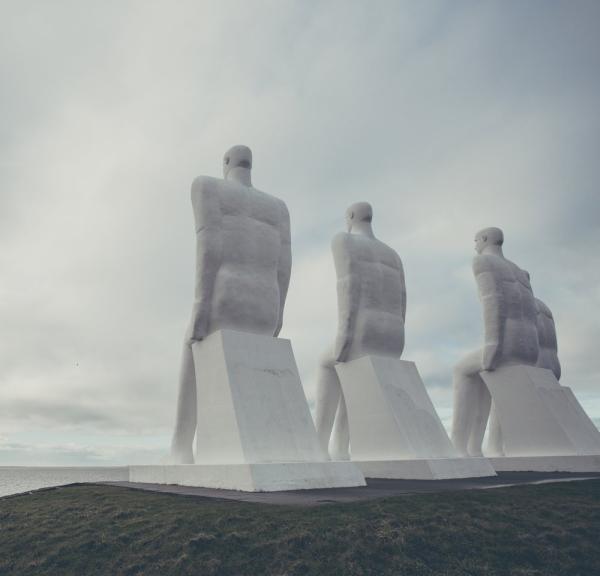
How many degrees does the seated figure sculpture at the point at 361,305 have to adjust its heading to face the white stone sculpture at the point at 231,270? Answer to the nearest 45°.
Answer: approximately 90° to its left

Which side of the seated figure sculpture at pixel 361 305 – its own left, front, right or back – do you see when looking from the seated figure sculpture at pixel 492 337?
right

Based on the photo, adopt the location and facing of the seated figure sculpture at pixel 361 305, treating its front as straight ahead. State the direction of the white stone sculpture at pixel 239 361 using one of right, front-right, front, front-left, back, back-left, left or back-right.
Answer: left

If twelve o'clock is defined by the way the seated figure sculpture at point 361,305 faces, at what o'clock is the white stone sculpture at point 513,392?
The white stone sculpture is roughly at 3 o'clock from the seated figure sculpture.

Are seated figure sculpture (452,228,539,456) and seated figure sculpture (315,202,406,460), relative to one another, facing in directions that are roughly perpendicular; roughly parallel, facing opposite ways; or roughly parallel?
roughly parallel

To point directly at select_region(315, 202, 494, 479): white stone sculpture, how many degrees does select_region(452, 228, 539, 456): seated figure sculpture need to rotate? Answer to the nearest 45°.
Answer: approximately 90° to its left

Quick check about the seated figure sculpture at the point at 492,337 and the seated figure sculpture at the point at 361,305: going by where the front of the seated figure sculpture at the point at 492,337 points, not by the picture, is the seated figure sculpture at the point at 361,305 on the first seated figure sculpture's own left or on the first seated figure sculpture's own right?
on the first seated figure sculpture's own left

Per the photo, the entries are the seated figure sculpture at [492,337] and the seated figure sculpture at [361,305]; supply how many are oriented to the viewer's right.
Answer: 0

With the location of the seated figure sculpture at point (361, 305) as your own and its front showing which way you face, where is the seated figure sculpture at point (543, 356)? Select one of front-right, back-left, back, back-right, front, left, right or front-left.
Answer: right

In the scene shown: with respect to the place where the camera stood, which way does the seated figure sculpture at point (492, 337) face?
facing away from the viewer and to the left of the viewer

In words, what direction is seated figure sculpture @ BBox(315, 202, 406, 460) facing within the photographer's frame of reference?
facing away from the viewer and to the left of the viewer

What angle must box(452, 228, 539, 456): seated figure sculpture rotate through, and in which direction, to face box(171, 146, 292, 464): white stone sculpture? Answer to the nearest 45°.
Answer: approximately 90° to its left

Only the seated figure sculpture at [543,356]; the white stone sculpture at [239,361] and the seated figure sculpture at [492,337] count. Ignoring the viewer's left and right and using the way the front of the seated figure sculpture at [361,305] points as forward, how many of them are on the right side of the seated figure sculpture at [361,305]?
2
